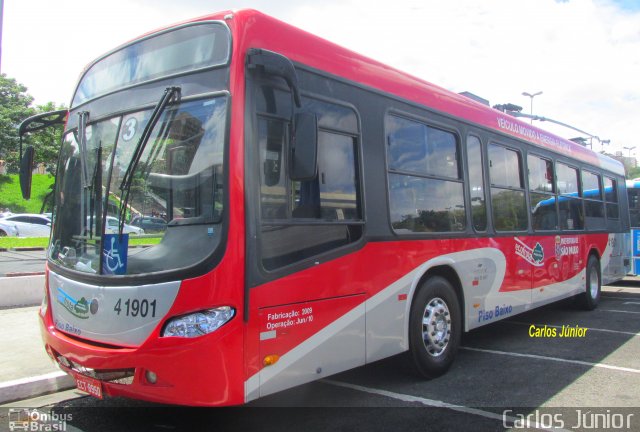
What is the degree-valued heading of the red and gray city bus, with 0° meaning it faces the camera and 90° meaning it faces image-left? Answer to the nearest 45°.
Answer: approximately 45°

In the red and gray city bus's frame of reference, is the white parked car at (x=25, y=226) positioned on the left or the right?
on its right

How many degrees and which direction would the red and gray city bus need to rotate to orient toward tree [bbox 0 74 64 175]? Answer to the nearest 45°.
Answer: approximately 90° to its right

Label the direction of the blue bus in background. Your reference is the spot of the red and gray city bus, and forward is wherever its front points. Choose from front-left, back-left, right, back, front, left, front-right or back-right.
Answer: back
